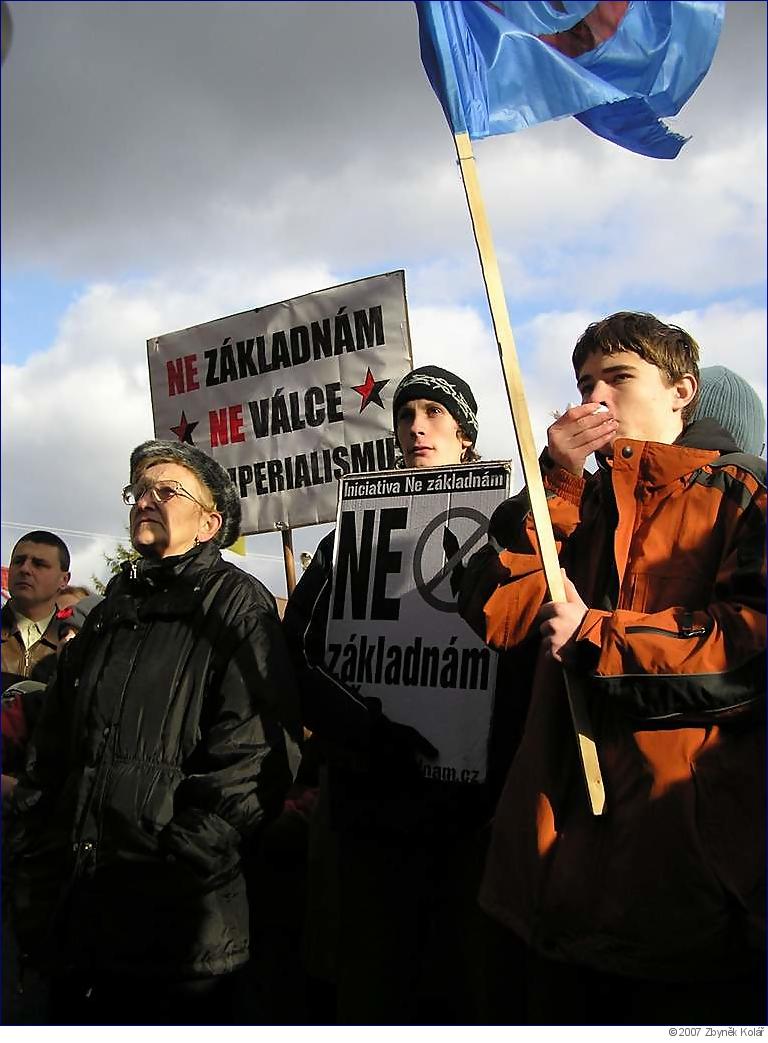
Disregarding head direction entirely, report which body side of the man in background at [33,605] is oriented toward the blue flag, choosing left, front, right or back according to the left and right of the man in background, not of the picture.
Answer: left

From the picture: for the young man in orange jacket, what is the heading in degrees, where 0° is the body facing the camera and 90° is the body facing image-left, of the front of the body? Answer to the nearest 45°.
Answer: approximately 45°

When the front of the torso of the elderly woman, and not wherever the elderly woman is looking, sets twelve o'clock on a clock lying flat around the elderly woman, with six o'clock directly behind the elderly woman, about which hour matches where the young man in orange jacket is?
The young man in orange jacket is roughly at 9 o'clock from the elderly woman.

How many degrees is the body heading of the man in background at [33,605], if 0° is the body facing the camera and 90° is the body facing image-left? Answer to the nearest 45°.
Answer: approximately 45°

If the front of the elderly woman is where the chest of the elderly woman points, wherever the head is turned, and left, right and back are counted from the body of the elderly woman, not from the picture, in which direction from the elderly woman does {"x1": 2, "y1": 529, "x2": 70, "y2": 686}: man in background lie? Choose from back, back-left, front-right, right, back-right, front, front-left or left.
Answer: back-right

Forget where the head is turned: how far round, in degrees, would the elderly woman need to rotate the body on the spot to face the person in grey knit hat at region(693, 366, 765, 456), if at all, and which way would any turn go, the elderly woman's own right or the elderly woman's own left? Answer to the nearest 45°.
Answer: approximately 135° to the elderly woman's own left

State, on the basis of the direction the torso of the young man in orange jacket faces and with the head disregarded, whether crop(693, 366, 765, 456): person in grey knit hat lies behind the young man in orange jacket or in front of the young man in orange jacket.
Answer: behind

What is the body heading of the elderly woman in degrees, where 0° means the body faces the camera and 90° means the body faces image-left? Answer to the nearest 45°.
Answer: approximately 45°
